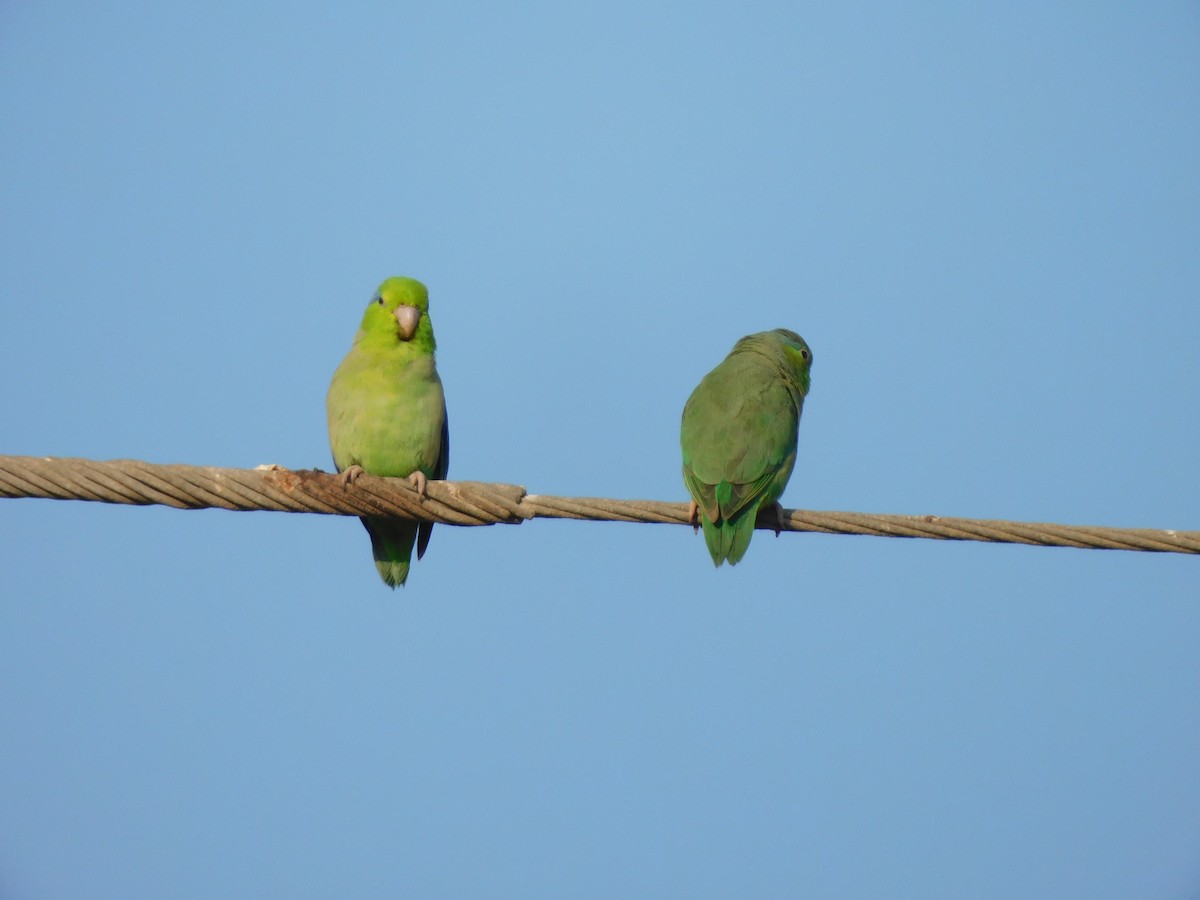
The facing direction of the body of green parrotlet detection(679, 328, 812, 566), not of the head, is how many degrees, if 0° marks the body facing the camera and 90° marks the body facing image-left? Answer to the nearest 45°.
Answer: approximately 225°

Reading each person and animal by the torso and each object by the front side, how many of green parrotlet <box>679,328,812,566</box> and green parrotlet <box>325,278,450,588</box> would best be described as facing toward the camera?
1

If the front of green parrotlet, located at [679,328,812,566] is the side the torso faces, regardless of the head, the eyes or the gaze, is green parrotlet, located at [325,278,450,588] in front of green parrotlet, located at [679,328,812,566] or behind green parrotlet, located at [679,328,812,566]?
behind

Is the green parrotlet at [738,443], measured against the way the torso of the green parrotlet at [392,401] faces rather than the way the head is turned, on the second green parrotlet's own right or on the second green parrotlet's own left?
on the second green parrotlet's own left

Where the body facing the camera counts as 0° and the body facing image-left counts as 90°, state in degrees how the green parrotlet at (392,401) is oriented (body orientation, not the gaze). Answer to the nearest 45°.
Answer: approximately 0°
